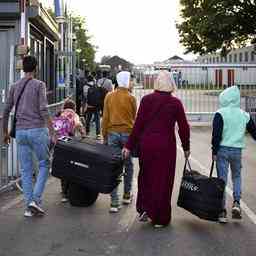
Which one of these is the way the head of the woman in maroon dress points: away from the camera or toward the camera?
away from the camera

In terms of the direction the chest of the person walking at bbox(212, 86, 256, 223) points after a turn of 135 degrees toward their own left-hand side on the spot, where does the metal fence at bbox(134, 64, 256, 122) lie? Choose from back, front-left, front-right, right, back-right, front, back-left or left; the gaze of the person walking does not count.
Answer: back-right

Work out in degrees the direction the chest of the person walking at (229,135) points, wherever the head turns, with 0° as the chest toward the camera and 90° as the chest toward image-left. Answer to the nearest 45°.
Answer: approximately 180°

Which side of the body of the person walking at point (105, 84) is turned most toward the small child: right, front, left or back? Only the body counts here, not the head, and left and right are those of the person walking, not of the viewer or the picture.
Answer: back

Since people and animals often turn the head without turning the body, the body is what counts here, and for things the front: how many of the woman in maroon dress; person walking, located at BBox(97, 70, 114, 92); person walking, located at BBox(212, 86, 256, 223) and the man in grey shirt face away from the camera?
4

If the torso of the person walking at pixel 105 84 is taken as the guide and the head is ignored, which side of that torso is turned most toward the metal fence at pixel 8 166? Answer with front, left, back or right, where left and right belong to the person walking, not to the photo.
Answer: back

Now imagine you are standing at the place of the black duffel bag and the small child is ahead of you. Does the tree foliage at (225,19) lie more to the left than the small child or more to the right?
right

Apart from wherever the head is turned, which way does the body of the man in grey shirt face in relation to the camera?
away from the camera

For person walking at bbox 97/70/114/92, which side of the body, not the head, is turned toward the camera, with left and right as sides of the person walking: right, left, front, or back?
back

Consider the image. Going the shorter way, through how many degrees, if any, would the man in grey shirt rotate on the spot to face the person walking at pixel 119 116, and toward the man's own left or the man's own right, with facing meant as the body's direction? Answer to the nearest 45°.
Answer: approximately 45° to the man's own right

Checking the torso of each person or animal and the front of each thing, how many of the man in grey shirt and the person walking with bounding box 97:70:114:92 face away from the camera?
2

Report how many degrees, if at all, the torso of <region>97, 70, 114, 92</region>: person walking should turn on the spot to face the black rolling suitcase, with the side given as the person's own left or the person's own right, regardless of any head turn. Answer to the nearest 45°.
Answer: approximately 180°

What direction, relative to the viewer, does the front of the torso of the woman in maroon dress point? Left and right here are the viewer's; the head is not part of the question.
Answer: facing away from the viewer

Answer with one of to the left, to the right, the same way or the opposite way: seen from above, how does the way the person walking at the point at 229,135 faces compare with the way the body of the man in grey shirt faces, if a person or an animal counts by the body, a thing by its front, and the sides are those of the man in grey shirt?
the same way
